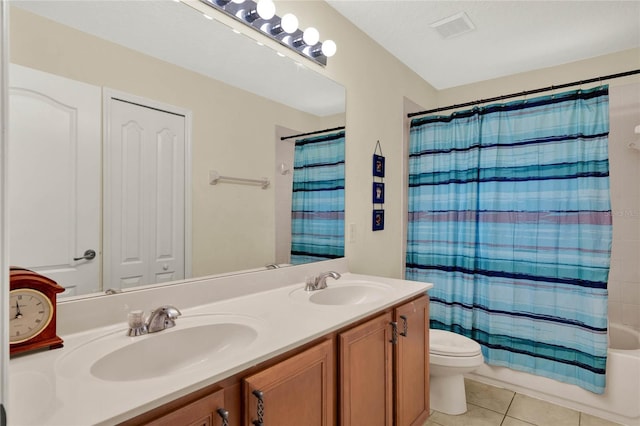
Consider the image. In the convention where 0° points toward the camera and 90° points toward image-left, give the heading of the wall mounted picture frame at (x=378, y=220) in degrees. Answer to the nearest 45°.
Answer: approximately 315°

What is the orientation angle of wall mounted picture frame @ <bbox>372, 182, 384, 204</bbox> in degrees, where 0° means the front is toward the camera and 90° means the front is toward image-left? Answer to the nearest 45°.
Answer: approximately 315°

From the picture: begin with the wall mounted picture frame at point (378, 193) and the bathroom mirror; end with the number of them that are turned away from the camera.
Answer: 0

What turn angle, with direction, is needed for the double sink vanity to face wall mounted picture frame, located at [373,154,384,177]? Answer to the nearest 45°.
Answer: approximately 90° to its left

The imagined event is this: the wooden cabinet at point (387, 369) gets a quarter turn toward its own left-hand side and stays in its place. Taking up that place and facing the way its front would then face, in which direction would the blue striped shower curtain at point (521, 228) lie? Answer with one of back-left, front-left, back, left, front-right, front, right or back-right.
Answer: front

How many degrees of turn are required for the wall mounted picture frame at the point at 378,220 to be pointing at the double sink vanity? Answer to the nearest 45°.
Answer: approximately 45° to its right

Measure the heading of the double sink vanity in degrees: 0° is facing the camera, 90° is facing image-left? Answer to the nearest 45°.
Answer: approximately 315°
